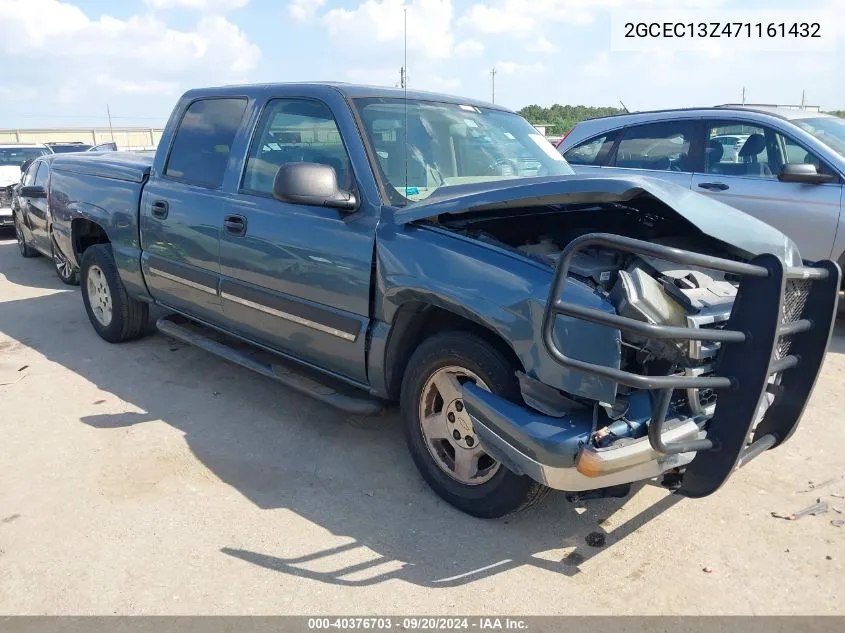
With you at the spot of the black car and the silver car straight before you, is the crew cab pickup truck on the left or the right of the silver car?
right

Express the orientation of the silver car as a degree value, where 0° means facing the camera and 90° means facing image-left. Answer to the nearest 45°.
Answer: approximately 315°

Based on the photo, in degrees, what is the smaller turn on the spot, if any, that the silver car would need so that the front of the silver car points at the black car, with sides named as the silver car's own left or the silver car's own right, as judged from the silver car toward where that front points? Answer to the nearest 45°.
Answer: approximately 135° to the silver car's own right

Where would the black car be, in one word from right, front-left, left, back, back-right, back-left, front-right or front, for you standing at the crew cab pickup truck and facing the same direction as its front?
back

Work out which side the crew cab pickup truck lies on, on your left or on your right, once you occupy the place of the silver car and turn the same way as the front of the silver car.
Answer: on your right

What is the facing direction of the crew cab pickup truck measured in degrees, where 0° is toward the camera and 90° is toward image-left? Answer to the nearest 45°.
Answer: approximately 315°

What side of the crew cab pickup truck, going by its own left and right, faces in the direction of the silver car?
left

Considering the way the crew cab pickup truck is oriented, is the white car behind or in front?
behind
